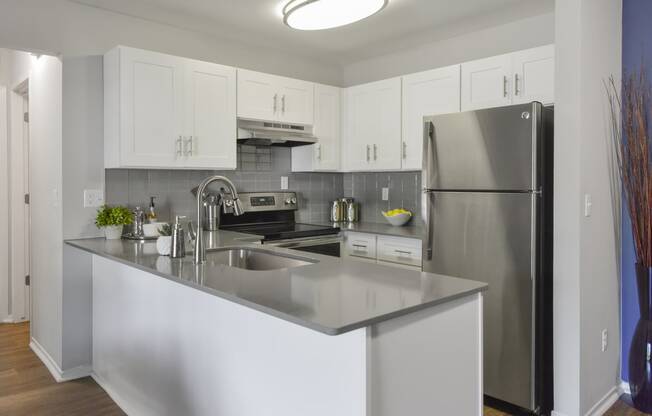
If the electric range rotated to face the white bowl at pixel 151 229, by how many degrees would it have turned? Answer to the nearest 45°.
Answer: approximately 90° to its right

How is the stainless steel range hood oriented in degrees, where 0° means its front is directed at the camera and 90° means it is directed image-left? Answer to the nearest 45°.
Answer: approximately 315°

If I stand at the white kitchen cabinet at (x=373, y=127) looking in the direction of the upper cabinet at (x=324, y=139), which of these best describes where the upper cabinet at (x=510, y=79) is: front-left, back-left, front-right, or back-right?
back-left

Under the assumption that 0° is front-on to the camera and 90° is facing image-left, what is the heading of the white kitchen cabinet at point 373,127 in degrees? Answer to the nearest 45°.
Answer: approximately 45°

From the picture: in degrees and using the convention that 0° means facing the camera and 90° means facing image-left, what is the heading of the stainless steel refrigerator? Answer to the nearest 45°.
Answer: approximately 45°

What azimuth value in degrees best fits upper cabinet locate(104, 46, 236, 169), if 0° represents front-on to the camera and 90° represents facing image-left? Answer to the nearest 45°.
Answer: approximately 315°

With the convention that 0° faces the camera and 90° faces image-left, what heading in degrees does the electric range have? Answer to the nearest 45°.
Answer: approximately 315°
